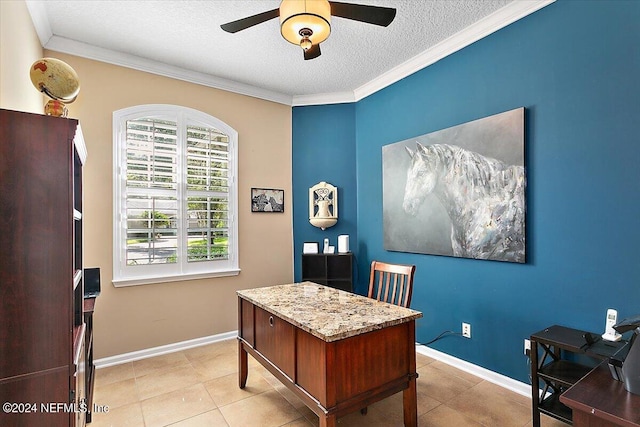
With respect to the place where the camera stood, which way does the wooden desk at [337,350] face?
facing away from the viewer and to the right of the viewer

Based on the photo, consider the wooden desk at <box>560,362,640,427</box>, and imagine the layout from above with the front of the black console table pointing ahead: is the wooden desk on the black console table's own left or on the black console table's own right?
on the black console table's own left

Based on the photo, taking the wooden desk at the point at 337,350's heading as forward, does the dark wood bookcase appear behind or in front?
behind

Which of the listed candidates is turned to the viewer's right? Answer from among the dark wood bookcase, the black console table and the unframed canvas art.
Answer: the dark wood bookcase

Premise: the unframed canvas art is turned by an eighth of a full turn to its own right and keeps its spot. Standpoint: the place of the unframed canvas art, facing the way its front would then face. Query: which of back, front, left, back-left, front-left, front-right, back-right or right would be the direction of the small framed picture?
front

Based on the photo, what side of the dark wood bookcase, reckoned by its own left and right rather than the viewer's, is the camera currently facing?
right

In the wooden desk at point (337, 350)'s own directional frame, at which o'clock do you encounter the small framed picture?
The small framed picture is roughly at 10 o'clock from the wooden desk.

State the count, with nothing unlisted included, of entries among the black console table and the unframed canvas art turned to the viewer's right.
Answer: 0

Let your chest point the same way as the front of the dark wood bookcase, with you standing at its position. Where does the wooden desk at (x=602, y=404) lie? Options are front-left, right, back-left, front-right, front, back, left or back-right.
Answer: front-right

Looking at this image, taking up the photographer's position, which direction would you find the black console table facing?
facing the viewer and to the left of the viewer

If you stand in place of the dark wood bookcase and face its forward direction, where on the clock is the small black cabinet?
The small black cabinet is roughly at 11 o'clock from the dark wood bookcase.

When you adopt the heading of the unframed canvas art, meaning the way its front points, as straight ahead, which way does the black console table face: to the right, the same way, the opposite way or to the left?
the same way

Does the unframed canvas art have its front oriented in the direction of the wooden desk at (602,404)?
no

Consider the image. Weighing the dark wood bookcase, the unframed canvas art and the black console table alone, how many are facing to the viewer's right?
1

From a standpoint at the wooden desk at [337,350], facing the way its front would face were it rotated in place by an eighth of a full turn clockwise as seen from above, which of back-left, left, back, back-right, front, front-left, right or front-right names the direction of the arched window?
back-left
